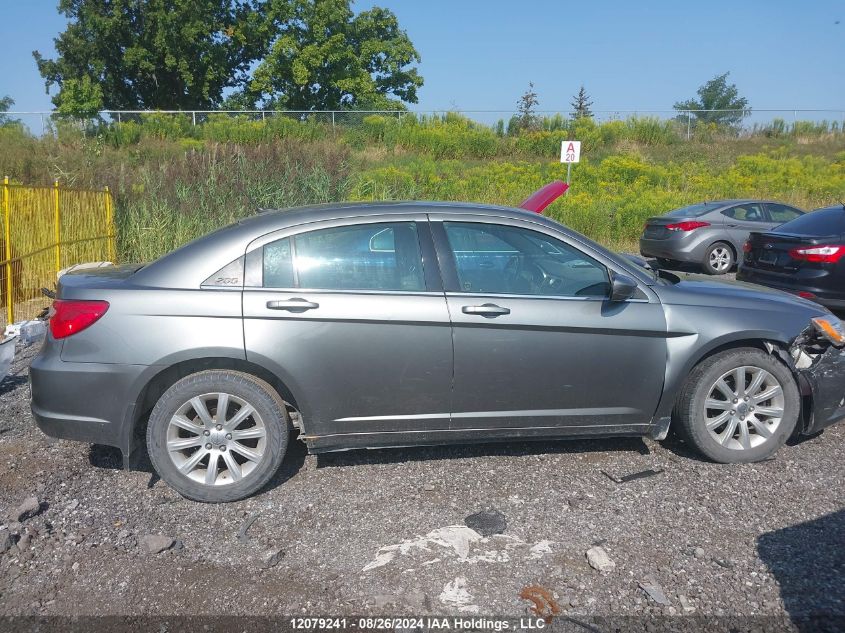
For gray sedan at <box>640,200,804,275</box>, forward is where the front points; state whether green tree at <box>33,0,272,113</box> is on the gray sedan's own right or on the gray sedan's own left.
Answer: on the gray sedan's own left

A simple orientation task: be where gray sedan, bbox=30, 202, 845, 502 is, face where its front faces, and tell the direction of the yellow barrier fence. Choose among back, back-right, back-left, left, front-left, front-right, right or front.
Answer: back-left

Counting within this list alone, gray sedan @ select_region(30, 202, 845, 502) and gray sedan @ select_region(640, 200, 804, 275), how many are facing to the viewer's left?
0

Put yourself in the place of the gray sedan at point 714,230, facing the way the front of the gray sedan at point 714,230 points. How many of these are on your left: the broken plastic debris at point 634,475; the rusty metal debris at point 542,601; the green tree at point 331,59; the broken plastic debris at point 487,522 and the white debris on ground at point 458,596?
1

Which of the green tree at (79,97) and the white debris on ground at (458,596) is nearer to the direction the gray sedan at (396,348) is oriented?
the white debris on ground

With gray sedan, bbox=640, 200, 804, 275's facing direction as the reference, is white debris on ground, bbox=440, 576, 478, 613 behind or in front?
behind

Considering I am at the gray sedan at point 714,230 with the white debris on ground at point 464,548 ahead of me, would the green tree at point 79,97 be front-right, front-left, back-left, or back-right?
back-right

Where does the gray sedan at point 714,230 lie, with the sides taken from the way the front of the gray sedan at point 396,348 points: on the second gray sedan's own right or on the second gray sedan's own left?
on the second gray sedan's own left

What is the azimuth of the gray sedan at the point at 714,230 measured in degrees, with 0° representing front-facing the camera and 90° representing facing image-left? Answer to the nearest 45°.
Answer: approximately 225°

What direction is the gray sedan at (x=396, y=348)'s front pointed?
to the viewer's right

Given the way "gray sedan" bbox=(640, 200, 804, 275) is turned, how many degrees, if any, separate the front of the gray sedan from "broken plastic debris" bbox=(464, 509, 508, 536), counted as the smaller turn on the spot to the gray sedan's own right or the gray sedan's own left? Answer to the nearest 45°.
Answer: approximately 135° to the gray sedan's own right

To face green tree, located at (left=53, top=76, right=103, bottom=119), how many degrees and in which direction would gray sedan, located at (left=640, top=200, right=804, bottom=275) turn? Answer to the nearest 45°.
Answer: approximately 90° to its left
